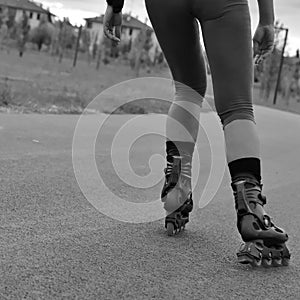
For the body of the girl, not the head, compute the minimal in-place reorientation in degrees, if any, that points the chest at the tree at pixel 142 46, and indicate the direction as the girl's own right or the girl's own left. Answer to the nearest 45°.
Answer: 0° — they already face it

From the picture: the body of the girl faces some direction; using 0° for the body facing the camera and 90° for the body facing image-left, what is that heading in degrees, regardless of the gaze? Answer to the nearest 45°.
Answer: approximately 180°

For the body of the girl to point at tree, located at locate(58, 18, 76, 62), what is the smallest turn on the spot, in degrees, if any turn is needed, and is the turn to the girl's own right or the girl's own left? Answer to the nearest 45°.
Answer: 0° — they already face it
